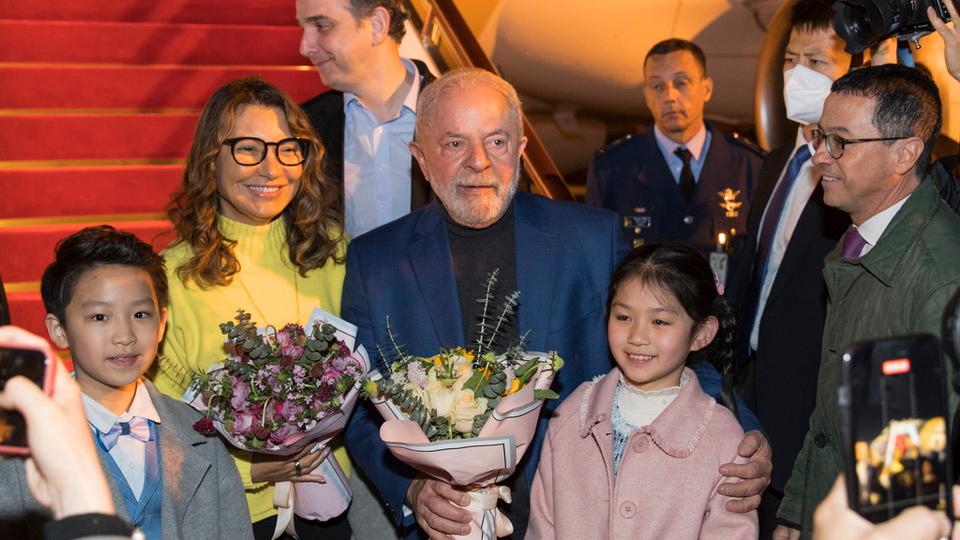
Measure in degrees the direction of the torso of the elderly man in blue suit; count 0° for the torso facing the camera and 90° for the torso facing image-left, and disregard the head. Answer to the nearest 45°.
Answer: approximately 0°

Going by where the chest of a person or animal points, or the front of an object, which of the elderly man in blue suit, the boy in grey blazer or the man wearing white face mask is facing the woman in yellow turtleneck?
the man wearing white face mask

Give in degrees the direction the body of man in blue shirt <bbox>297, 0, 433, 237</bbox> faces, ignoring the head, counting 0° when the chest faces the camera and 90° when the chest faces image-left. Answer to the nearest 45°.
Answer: approximately 45°

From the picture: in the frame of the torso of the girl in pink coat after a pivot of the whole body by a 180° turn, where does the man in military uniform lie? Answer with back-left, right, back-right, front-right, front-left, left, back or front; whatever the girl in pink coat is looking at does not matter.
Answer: front-left

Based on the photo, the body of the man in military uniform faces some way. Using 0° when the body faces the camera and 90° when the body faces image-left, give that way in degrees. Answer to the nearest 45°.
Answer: approximately 0°

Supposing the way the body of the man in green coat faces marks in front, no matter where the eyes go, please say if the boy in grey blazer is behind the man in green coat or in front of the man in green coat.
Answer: in front

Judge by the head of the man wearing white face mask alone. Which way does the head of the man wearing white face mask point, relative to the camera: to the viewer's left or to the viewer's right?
to the viewer's left

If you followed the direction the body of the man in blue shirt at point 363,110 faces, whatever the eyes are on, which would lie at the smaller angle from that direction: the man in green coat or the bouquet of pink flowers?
the bouquet of pink flowers

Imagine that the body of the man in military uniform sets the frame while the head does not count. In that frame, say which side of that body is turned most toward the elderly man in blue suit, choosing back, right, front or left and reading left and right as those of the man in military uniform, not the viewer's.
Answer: front

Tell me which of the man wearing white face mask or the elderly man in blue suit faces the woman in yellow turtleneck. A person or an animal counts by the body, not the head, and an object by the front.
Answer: the man wearing white face mask

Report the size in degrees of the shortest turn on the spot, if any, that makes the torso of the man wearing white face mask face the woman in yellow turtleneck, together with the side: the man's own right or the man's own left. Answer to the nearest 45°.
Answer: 0° — they already face them

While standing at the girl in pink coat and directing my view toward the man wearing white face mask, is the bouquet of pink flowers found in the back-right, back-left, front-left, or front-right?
back-left

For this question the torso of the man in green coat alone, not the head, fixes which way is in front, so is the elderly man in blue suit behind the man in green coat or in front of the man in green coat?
in front

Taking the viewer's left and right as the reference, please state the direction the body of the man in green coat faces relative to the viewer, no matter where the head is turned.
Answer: facing to the left of the viewer
